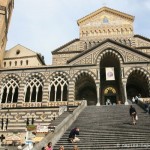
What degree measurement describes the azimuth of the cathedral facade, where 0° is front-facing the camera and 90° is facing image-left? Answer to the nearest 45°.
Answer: approximately 0°

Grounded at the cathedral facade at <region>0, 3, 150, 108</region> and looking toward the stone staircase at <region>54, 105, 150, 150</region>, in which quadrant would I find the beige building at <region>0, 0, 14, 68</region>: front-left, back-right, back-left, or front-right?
back-right

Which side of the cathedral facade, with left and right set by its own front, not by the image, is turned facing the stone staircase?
front

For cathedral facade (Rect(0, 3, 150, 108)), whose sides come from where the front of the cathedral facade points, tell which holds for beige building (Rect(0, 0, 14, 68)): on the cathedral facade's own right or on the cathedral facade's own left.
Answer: on the cathedral facade's own right

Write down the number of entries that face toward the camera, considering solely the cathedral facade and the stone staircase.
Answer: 2

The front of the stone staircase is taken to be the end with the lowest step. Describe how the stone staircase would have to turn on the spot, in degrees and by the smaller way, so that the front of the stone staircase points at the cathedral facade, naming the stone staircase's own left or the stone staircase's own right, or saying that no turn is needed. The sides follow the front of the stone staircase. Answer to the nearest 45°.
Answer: approximately 180°

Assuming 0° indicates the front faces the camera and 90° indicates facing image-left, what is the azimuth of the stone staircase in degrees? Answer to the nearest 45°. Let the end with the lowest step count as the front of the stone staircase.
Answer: approximately 0°

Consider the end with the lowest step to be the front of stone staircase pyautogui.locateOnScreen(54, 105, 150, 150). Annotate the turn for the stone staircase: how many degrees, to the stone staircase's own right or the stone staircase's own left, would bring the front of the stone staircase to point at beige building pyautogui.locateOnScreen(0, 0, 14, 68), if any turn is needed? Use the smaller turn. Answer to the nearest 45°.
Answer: approximately 135° to the stone staircase's own right

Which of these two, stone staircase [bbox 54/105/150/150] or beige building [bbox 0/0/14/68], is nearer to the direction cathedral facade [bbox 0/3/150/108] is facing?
the stone staircase
